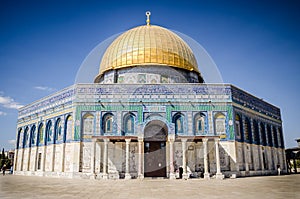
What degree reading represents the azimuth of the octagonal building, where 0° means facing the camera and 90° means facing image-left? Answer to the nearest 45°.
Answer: approximately 0°
